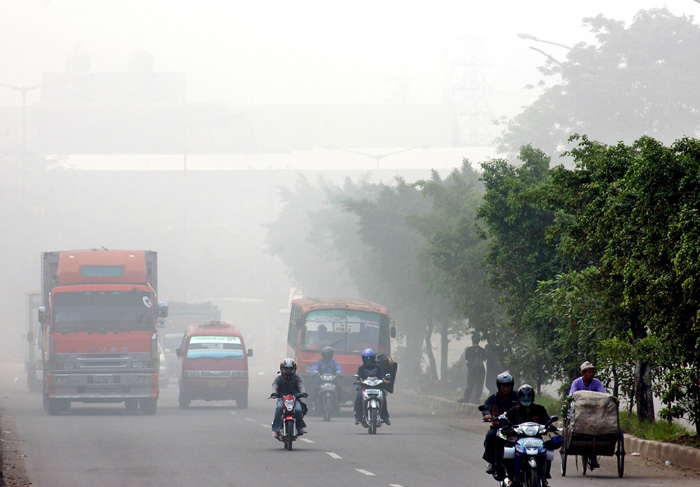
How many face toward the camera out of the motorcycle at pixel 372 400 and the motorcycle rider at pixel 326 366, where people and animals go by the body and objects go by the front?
2

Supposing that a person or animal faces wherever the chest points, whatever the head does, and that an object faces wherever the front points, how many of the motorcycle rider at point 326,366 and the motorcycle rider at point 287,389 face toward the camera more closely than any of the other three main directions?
2

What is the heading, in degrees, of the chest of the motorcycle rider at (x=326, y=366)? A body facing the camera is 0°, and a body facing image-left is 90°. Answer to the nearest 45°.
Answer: approximately 0°

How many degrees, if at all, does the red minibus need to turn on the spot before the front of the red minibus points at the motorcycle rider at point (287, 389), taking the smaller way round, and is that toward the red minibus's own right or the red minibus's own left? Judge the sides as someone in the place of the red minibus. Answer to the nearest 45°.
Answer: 0° — it already faces them

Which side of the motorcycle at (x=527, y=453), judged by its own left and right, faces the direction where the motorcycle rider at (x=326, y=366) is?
back

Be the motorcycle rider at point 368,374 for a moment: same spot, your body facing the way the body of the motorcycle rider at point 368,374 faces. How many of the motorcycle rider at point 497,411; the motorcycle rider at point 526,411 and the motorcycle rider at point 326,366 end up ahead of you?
2
